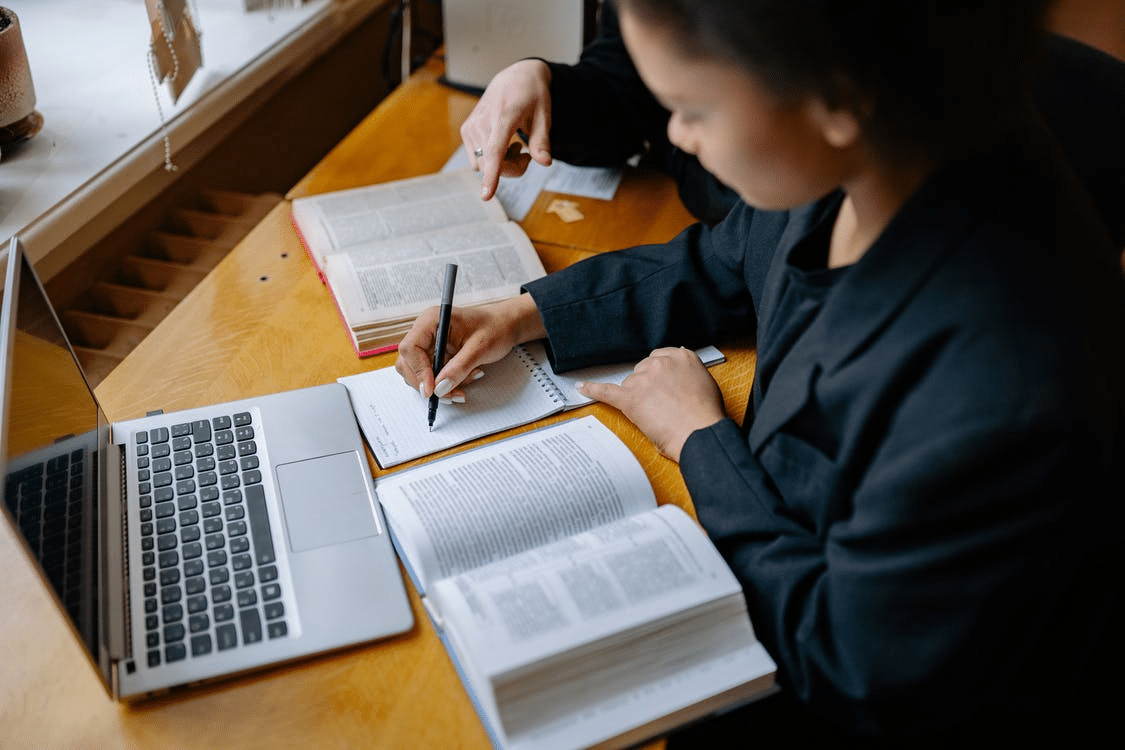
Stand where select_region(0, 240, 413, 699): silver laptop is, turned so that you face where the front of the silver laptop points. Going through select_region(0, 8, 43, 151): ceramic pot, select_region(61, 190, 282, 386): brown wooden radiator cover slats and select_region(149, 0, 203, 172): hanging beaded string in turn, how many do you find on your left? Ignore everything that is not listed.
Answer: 3

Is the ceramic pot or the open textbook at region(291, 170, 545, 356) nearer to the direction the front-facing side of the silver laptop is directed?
the open textbook

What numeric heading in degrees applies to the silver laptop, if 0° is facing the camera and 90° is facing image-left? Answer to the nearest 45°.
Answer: approximately 270°

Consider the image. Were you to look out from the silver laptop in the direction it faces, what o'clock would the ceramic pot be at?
The ceramic pot is roughly at 9 o'clock from the silver laptop.

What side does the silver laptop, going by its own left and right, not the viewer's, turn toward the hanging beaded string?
left

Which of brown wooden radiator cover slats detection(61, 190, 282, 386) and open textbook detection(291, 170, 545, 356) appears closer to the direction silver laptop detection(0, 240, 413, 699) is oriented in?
the open textbook

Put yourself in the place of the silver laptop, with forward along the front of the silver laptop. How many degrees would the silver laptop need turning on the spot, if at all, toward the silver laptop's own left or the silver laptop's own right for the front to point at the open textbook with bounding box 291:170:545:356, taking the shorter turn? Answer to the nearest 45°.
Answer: approximately 45° to the silver laptop's own left

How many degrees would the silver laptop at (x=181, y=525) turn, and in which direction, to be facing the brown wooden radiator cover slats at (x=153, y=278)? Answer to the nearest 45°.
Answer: approximately 90° to its left
